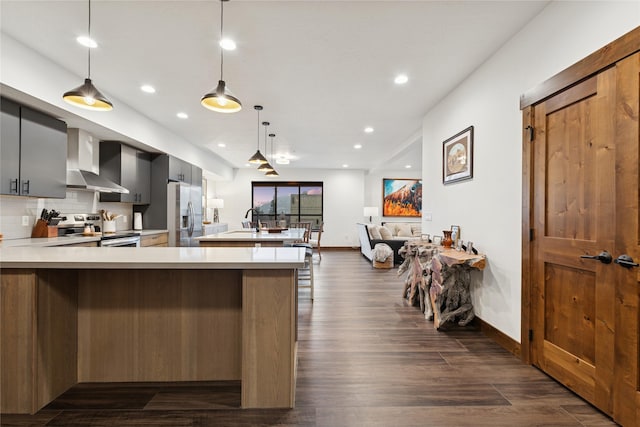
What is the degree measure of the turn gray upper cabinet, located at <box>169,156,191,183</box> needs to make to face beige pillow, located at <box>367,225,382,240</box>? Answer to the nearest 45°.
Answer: approximately 45° to its left

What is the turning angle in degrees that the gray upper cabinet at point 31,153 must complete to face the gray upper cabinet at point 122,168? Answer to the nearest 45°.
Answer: approximately 90° to its left

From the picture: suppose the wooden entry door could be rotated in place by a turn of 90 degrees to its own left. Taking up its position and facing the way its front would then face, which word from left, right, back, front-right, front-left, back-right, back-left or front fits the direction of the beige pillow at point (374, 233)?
back

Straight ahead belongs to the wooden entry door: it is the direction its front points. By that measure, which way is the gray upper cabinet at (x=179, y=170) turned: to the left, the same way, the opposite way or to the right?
the opposite way

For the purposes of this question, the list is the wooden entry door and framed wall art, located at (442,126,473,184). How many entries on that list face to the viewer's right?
0

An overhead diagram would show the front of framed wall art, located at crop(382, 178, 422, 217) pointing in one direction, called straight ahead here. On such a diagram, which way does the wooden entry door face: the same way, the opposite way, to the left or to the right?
to the right

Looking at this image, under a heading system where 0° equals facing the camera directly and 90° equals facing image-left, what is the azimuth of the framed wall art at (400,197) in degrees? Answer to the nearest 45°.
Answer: approximately 0°

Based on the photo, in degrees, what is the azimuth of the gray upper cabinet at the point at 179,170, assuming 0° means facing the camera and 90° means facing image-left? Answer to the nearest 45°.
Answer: approximately 315°

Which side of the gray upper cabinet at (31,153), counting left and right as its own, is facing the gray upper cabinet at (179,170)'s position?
left

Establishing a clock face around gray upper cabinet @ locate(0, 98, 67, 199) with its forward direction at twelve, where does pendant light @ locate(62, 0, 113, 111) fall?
The pendant light is roughly at 1 o'clock from the gray upper cabinet.

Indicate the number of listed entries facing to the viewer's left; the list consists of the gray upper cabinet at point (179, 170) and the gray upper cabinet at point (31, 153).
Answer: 0

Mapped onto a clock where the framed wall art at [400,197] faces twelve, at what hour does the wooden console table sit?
The wooden console table is roughly at 12 o'clock from the framed wall art.
